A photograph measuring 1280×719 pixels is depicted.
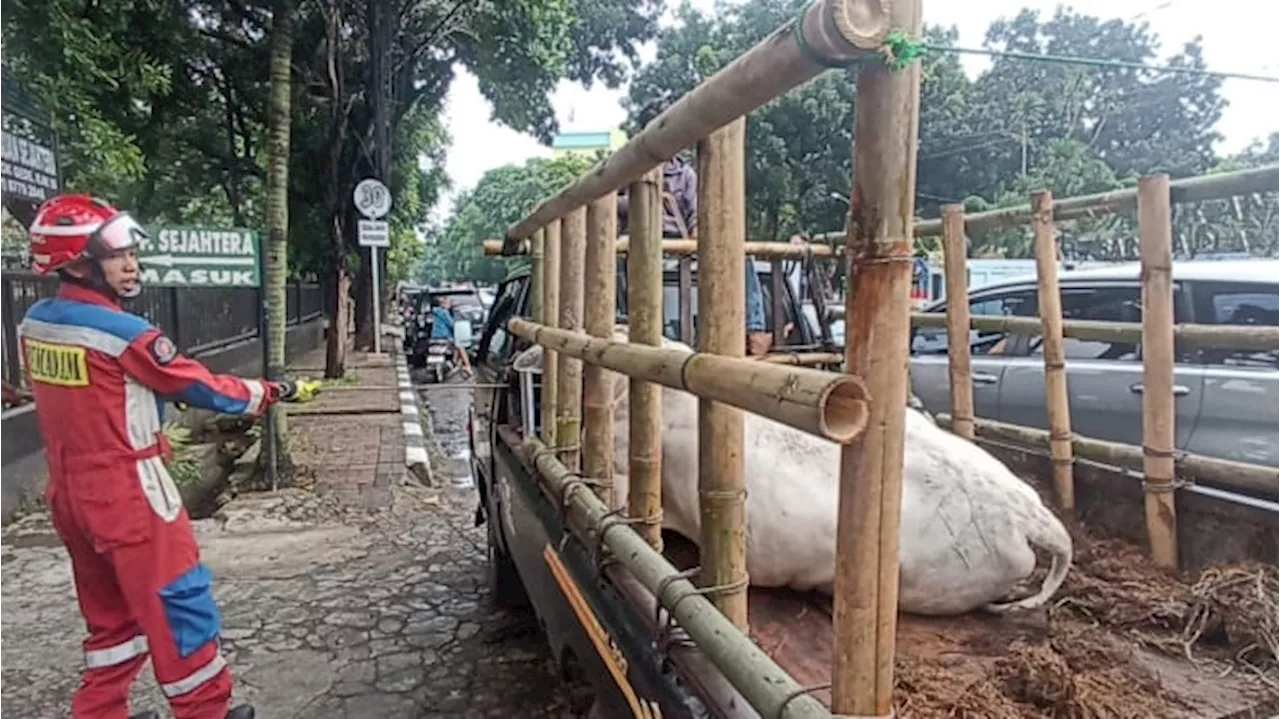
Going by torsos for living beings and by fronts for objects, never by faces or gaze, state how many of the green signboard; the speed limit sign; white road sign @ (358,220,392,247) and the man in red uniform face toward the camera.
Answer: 3

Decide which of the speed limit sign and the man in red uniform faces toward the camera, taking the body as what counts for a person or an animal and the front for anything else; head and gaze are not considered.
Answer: the speed limit sign

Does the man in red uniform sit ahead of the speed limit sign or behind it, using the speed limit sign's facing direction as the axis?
ahead

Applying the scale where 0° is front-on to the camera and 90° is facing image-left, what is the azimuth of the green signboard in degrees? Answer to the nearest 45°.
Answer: approximately 0°

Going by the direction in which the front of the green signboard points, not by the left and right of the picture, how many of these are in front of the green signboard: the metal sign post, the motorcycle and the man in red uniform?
1

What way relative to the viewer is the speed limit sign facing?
toward the camera

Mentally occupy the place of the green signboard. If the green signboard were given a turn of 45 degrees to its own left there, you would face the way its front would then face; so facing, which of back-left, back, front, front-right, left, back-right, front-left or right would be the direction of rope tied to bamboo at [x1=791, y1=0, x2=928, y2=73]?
front-right

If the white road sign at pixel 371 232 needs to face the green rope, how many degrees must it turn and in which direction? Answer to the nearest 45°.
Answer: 0° — it already faces it

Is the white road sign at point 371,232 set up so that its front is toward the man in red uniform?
yes

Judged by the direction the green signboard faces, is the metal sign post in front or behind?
behind

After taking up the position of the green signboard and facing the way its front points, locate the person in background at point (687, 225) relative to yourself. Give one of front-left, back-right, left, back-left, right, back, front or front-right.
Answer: front-left

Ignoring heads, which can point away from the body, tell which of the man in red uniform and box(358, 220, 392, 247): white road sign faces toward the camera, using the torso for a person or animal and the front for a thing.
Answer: the white road sign

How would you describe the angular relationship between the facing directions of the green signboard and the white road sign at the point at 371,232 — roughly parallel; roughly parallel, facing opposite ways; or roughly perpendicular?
roughly parallel

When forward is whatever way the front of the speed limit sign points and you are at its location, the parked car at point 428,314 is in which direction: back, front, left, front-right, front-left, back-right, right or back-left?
back
